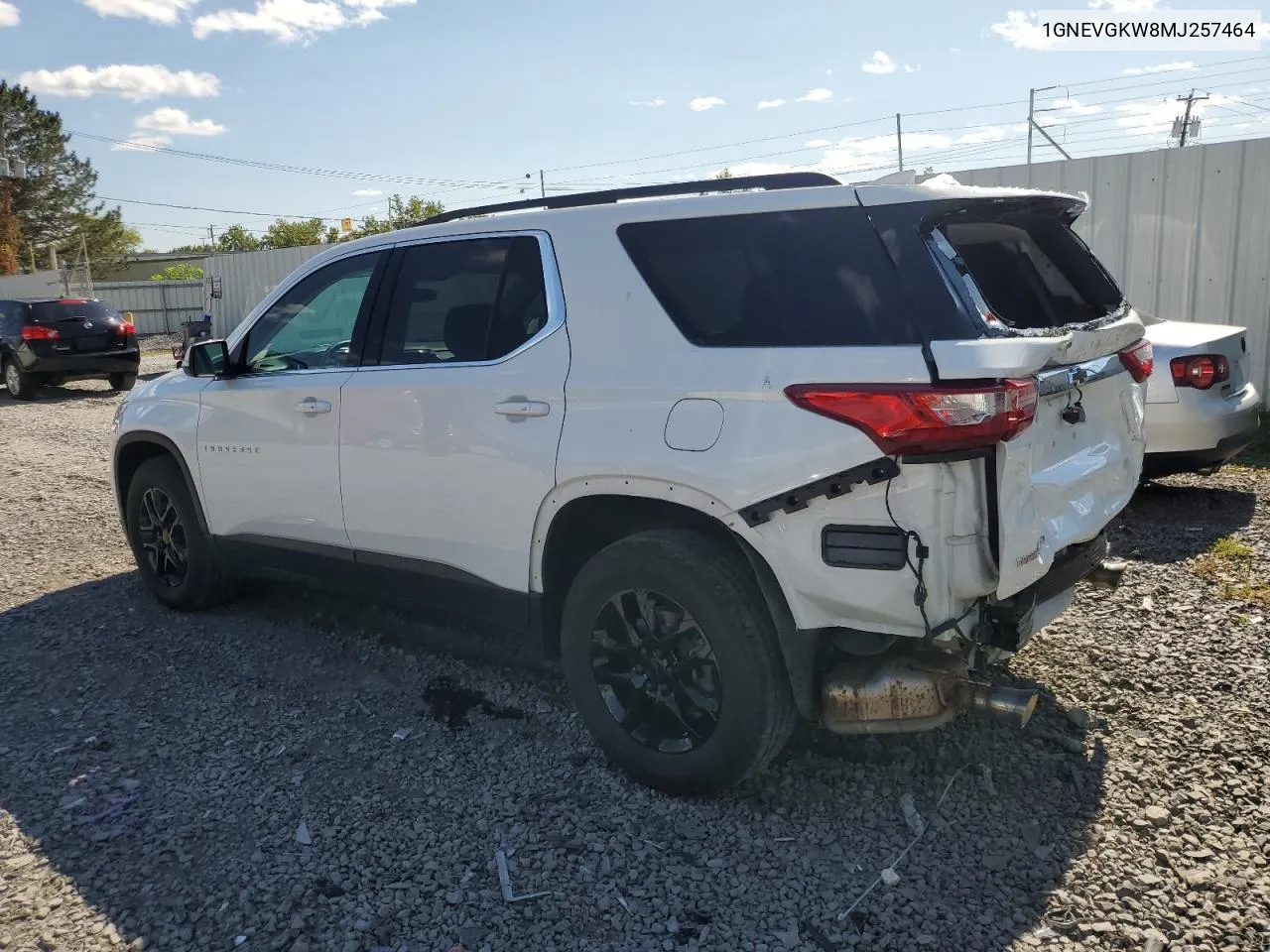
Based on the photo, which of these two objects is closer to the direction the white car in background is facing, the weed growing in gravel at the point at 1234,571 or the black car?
the black car

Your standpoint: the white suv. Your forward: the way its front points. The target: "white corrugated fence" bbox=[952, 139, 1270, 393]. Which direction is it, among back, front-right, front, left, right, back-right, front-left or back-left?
right

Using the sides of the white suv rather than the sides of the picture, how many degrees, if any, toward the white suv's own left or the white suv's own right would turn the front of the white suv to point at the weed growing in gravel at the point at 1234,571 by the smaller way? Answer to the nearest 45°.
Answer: approximately 90° to the white suv's own right

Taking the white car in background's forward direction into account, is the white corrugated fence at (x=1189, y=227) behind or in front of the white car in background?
in front

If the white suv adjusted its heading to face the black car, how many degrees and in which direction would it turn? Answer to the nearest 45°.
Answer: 0° — it already faces it

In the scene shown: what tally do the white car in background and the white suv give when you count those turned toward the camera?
0

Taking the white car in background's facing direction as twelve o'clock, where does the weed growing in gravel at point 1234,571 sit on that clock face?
The weed growing in gravel is roughly at 7 o'clock from the white car in background.

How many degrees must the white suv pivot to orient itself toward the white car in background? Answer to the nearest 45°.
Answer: approximately 90° to its right

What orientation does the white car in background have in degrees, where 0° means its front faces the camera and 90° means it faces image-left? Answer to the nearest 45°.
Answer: approximately 135°

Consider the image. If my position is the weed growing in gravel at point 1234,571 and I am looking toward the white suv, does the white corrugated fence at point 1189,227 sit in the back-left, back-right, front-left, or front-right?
back-right

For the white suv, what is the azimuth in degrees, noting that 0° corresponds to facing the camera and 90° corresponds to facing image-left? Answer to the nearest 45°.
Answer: approximately 135°

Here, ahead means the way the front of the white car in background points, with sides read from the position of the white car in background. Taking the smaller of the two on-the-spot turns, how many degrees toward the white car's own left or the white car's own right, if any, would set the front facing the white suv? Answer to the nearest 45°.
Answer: approximately 135° to the white car's own left
